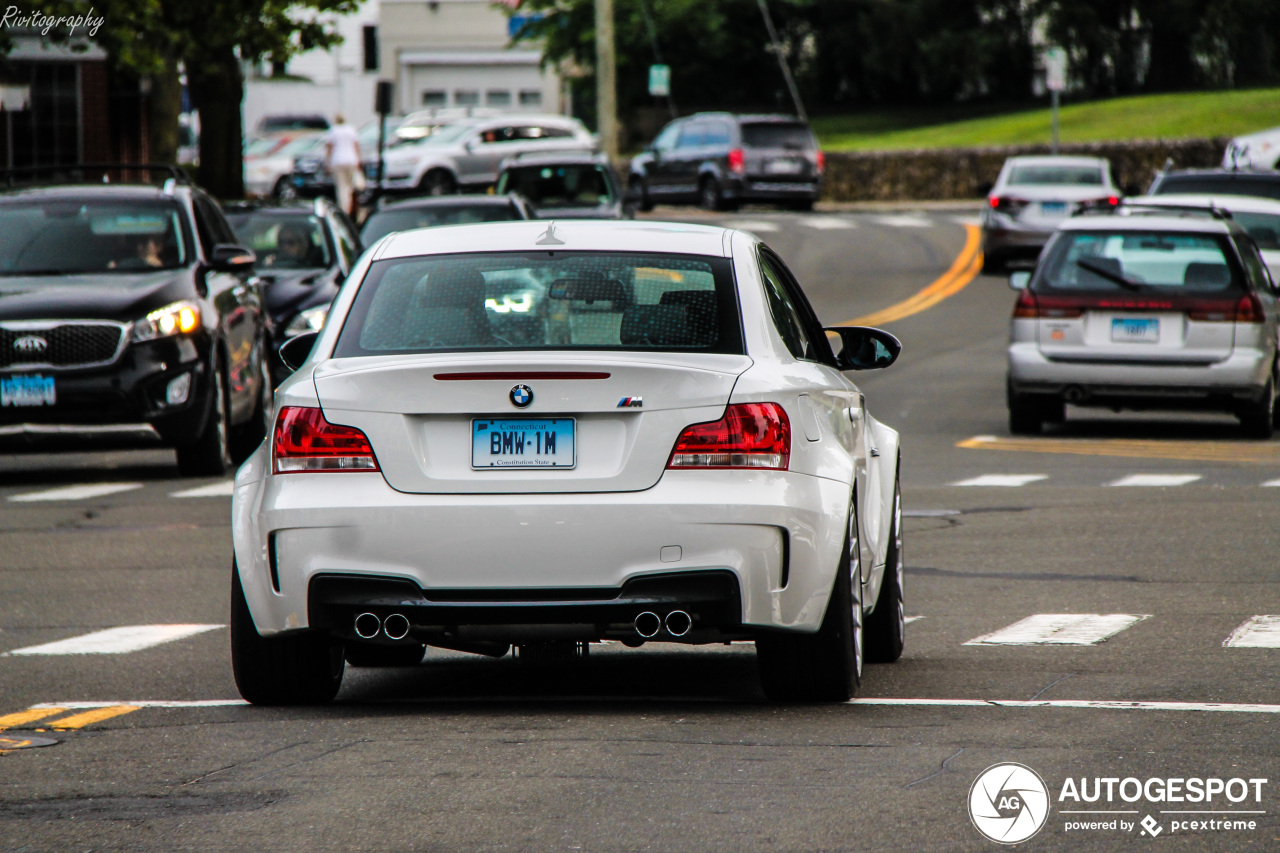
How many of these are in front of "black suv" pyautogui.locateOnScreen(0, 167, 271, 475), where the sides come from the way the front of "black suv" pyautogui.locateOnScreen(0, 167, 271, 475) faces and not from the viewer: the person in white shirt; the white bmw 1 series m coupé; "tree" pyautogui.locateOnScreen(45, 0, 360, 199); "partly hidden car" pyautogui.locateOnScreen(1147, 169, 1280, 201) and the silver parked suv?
1

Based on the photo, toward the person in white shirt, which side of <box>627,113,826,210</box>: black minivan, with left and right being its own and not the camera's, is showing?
left

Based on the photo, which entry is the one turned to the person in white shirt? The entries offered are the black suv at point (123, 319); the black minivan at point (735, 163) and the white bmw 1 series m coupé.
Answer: the white bmw 1 series m coupé

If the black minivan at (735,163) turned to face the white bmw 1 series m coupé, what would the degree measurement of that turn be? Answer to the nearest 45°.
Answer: approximately 135° to its left

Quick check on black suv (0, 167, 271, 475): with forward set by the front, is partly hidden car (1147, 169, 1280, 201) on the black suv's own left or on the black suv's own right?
on the black suv's own left

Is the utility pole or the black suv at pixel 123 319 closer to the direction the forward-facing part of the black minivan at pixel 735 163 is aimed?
the utility pole

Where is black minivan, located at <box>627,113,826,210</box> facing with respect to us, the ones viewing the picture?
facing away from the viewer and to the left of the viewer

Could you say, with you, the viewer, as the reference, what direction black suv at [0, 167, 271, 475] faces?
facing the viewer

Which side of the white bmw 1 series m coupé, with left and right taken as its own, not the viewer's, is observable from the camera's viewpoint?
back

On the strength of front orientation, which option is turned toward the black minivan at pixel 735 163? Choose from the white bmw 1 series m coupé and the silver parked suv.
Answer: the white bmw 1 series m coupé

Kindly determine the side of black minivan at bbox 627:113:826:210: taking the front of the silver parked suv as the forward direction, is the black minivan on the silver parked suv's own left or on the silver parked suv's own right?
on the silver parked suv's own left

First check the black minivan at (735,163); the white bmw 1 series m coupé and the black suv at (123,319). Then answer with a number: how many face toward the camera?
1

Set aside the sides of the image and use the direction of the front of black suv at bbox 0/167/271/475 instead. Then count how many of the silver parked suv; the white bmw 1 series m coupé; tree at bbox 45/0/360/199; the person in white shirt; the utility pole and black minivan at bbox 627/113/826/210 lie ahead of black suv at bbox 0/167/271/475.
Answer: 1

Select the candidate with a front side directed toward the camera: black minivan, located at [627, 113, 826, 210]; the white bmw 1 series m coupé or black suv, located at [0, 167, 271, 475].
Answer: black suv, located at [0, 167, 271, 475]

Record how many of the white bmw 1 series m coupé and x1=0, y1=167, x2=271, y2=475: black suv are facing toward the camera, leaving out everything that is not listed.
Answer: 1

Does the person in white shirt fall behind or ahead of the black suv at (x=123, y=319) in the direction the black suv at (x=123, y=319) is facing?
behind
